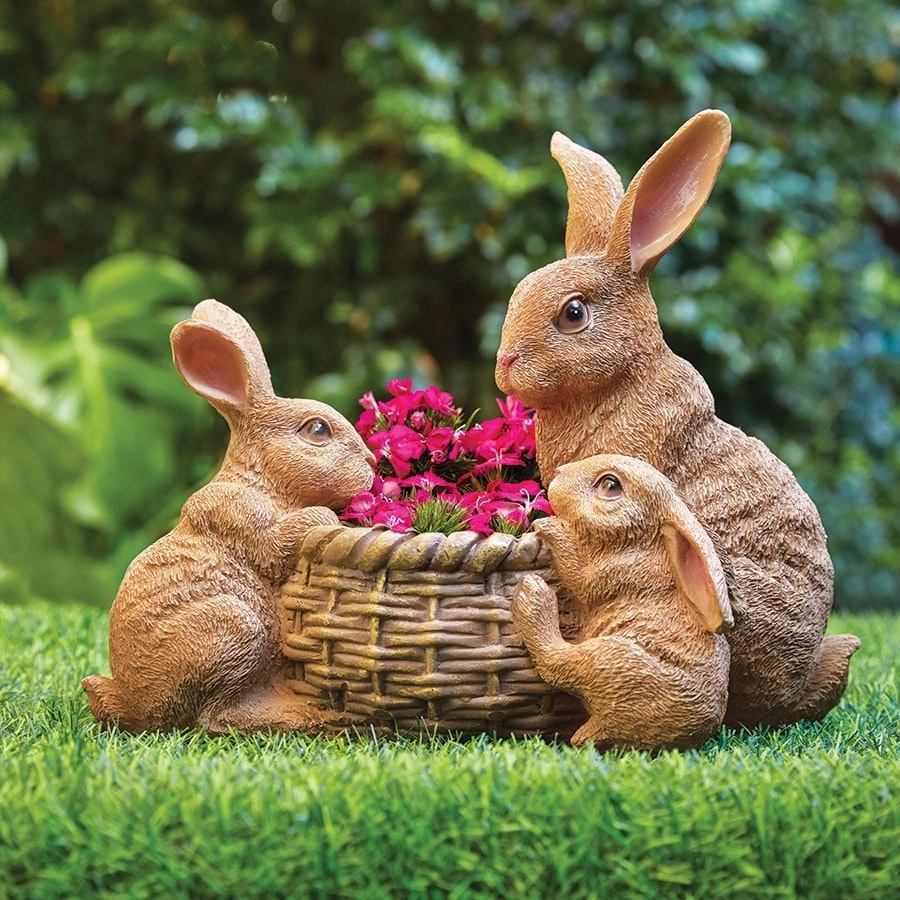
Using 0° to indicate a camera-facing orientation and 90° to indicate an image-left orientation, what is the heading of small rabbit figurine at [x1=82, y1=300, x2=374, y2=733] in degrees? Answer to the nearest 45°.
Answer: approximately 270°

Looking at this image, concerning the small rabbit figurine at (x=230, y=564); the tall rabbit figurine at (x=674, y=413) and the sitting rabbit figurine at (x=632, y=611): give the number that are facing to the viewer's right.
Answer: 1

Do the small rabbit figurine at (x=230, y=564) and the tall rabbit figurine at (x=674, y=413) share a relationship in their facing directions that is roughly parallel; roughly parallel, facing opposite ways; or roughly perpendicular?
roughly parallel, facing opposite ways

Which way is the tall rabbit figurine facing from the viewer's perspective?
to the viewer's left

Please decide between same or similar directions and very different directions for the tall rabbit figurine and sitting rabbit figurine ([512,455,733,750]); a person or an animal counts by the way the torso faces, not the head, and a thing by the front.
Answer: same or similar directions

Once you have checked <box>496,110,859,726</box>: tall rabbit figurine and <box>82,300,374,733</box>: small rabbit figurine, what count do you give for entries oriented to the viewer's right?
1

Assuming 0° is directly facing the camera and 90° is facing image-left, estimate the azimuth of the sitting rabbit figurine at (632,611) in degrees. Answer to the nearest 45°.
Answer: approximately 90°

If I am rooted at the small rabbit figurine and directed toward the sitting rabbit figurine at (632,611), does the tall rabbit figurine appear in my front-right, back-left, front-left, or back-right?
front-left
